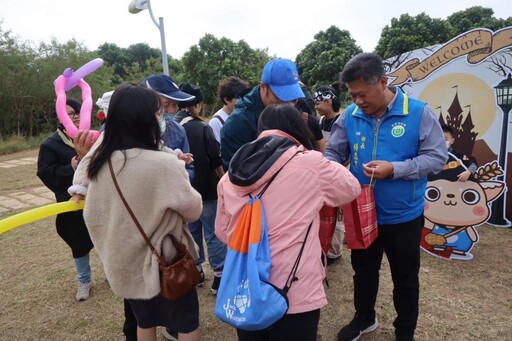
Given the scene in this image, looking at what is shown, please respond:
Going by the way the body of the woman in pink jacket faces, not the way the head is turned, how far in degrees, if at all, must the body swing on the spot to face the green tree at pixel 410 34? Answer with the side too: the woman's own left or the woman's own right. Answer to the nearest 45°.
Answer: approximately 45° to the woman's own left

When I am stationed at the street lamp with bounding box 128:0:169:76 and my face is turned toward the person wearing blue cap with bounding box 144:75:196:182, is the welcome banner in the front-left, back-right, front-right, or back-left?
front-left

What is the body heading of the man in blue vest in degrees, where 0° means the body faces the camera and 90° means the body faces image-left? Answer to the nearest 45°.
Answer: approximately 45°

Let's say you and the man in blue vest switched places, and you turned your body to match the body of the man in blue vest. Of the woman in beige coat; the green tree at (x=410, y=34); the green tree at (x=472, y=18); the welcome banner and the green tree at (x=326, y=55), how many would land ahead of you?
1

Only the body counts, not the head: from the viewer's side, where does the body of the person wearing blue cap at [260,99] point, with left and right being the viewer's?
facing to the right of the viewer

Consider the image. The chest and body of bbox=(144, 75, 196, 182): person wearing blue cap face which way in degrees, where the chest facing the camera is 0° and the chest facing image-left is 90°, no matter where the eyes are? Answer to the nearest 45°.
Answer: approximately 315°

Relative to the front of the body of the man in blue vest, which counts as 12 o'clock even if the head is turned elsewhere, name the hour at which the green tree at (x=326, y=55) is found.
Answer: The green tree is roughly at 4 o'clock from the man in blue vest.

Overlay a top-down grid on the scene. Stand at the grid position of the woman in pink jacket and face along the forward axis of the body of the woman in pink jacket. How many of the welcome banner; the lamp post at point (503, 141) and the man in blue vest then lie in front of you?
3

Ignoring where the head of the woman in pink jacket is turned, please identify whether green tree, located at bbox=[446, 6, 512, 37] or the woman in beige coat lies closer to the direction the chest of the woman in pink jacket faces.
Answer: the green tree

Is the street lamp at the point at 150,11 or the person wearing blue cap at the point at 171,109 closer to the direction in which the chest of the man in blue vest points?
the person wearing blue cap

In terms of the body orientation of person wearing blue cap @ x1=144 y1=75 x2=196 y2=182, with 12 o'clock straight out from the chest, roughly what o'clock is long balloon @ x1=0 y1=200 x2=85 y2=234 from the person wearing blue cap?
The long balloon is roughly at 3 o'clock from the person wearing blue cap.

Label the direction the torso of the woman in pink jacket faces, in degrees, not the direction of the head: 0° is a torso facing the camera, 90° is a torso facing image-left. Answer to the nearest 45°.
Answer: approximately 225°

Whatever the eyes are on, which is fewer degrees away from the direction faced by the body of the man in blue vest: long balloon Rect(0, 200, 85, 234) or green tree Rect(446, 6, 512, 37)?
the long balloon

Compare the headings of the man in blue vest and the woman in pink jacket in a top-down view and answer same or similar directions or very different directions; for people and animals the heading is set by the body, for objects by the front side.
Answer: very different directions

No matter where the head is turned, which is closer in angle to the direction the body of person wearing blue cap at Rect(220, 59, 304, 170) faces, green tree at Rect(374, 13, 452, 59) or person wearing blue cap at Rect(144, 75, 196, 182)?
the green tree

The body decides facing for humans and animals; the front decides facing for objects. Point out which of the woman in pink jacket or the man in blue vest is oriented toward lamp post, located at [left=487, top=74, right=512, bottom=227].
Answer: the woman in pink jacket

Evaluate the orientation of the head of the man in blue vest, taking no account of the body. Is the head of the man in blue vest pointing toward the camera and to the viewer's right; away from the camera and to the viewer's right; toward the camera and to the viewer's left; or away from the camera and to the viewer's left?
toward the camera and to the viewer's left

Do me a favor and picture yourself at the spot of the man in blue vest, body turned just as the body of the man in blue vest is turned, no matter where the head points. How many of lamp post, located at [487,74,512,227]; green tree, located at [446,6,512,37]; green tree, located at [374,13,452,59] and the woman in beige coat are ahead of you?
1
